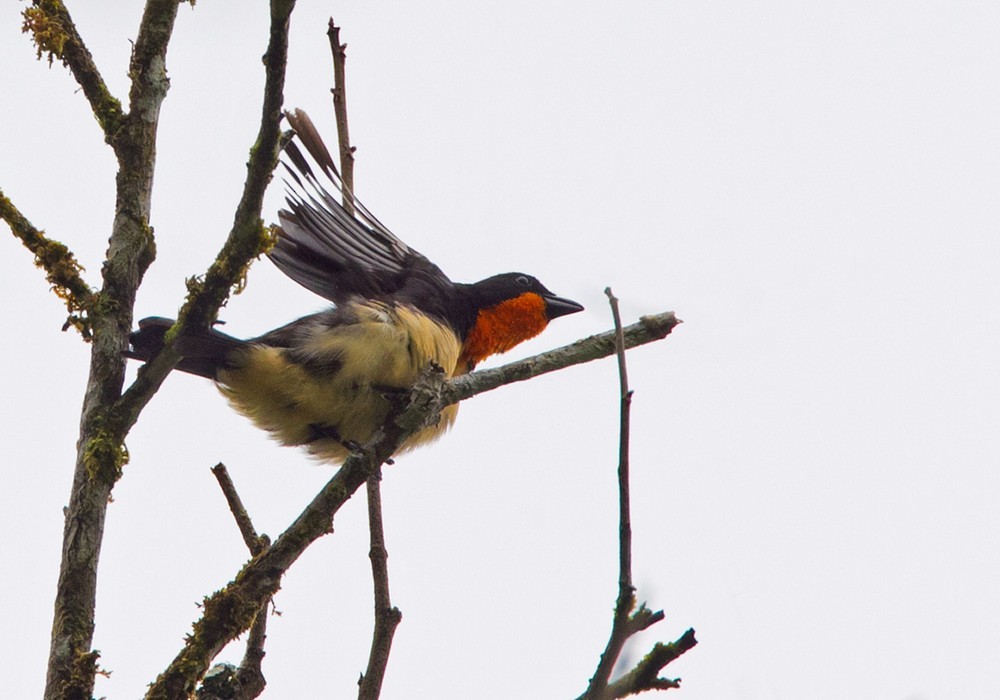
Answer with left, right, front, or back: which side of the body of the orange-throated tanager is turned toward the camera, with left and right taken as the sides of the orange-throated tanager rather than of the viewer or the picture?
right
